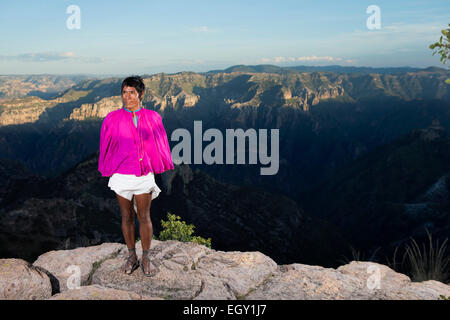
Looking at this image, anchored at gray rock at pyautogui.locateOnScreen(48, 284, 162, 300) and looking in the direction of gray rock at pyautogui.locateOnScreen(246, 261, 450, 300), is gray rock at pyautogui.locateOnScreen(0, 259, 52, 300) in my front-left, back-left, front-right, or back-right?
back-left

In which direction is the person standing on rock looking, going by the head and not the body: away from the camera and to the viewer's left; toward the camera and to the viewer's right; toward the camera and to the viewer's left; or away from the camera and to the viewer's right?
toward the camera and to the viewer's left

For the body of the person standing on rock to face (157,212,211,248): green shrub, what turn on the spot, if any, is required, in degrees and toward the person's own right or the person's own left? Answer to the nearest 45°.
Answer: approximately 180°

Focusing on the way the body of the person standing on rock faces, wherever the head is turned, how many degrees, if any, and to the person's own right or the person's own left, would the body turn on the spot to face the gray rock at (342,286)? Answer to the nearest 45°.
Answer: approximately 90° to the person's own left

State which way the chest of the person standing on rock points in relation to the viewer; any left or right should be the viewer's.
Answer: facing the viewer
